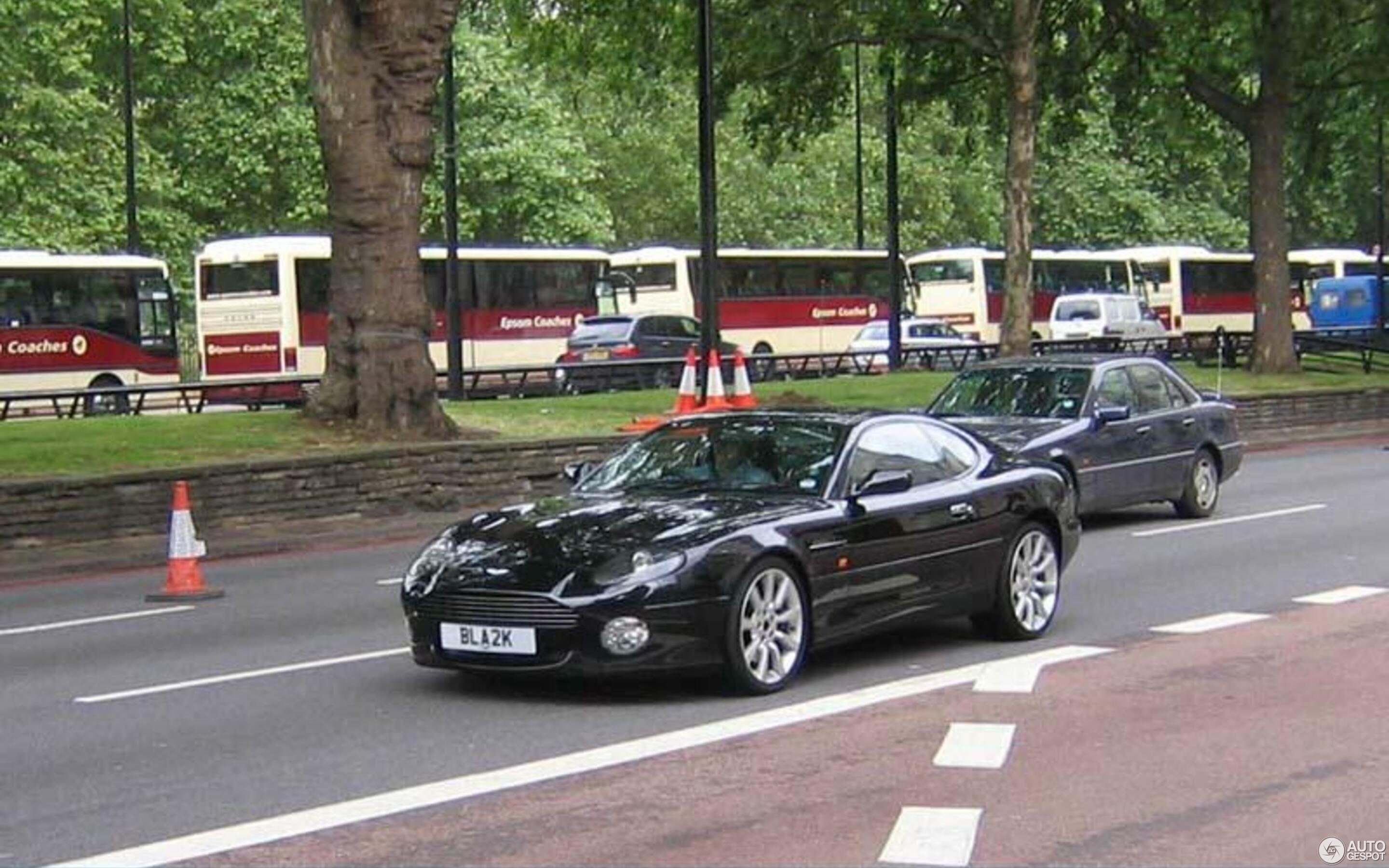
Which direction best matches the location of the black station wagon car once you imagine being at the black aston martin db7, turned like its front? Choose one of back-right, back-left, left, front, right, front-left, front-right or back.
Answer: back-right

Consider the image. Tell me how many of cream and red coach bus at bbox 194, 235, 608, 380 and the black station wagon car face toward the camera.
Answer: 0

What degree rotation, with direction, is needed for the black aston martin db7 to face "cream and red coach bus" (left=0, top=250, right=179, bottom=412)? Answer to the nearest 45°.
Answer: approximately 90° to its right

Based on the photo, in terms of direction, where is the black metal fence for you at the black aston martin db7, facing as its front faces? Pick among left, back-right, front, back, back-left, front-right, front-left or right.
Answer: back-right

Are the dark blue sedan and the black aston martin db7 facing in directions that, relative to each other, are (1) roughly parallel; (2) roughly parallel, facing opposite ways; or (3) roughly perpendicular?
roughly parallel

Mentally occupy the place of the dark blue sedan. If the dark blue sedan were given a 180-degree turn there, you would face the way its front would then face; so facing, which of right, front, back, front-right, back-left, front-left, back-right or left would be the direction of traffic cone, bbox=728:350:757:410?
left

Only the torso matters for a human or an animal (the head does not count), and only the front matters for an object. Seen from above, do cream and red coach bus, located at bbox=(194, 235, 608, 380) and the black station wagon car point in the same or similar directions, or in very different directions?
same or similar directions

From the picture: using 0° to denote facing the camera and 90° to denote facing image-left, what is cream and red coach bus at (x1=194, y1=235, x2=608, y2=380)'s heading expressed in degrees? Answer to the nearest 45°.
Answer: approximately 225°

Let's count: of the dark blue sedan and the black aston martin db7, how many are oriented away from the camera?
0

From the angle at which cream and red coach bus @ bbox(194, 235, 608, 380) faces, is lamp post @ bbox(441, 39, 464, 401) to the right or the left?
on its right

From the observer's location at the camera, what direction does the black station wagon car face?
facing away from the viewer and to the right of the viewer

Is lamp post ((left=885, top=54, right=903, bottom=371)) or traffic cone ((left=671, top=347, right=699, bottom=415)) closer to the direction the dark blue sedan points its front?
the traffic cone

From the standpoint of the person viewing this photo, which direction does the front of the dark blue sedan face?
facing the viewer and to the left of the viewer

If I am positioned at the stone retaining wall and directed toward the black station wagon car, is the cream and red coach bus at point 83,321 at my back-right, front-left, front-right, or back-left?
front-left

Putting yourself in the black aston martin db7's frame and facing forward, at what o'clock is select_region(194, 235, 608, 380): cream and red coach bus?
The cream and red coach bus is roughly at 4 o'clock from the black aston martin db7.

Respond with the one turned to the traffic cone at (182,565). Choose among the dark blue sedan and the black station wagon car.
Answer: the dark blue sedan

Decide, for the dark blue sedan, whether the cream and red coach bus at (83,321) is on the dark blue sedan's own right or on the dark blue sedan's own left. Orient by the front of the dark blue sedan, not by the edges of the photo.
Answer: on the dark blue sedan's own right

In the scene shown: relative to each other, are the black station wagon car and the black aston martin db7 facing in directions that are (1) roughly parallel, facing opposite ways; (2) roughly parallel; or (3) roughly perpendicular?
roughly parallel, facing opposite ways
